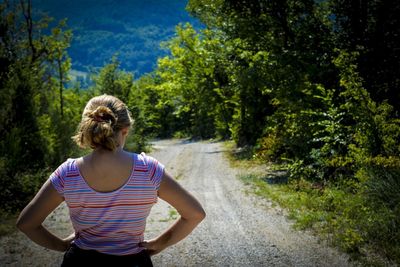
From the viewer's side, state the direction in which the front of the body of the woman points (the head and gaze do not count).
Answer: away from the camera
